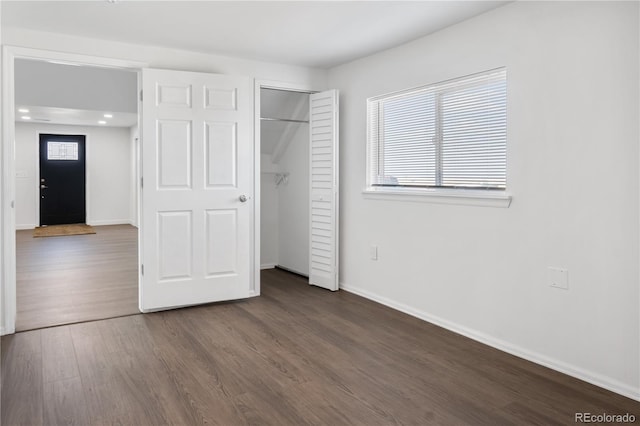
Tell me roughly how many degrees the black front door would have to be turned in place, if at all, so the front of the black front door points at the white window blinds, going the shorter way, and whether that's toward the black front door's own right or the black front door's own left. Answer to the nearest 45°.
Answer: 0° — it already faces it

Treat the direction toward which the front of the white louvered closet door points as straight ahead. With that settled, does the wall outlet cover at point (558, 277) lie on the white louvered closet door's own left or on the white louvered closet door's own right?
on the white louvered closet door's own left

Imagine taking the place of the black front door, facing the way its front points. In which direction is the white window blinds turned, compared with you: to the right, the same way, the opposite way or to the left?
to the right

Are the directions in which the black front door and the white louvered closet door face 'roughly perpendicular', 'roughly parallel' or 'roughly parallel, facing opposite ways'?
roughly perpendicular

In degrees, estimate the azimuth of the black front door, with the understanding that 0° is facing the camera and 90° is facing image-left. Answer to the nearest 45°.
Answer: approximately 0°

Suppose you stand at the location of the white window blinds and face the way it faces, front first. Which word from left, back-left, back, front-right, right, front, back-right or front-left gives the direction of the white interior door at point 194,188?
front-right

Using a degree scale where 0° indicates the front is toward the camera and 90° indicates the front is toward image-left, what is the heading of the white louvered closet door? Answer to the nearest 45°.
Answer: approximately 45°

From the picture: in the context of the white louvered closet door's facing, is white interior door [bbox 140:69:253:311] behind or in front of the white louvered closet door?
in front

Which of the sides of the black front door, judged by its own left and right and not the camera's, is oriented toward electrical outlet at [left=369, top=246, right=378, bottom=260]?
front

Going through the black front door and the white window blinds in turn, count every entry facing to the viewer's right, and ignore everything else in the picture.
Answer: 0

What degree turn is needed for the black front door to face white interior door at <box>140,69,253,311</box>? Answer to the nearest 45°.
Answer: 0° — it already faces it

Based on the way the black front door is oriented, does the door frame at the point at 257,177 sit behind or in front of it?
in front

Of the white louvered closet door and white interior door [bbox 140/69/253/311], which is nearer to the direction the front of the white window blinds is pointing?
the white interior door
